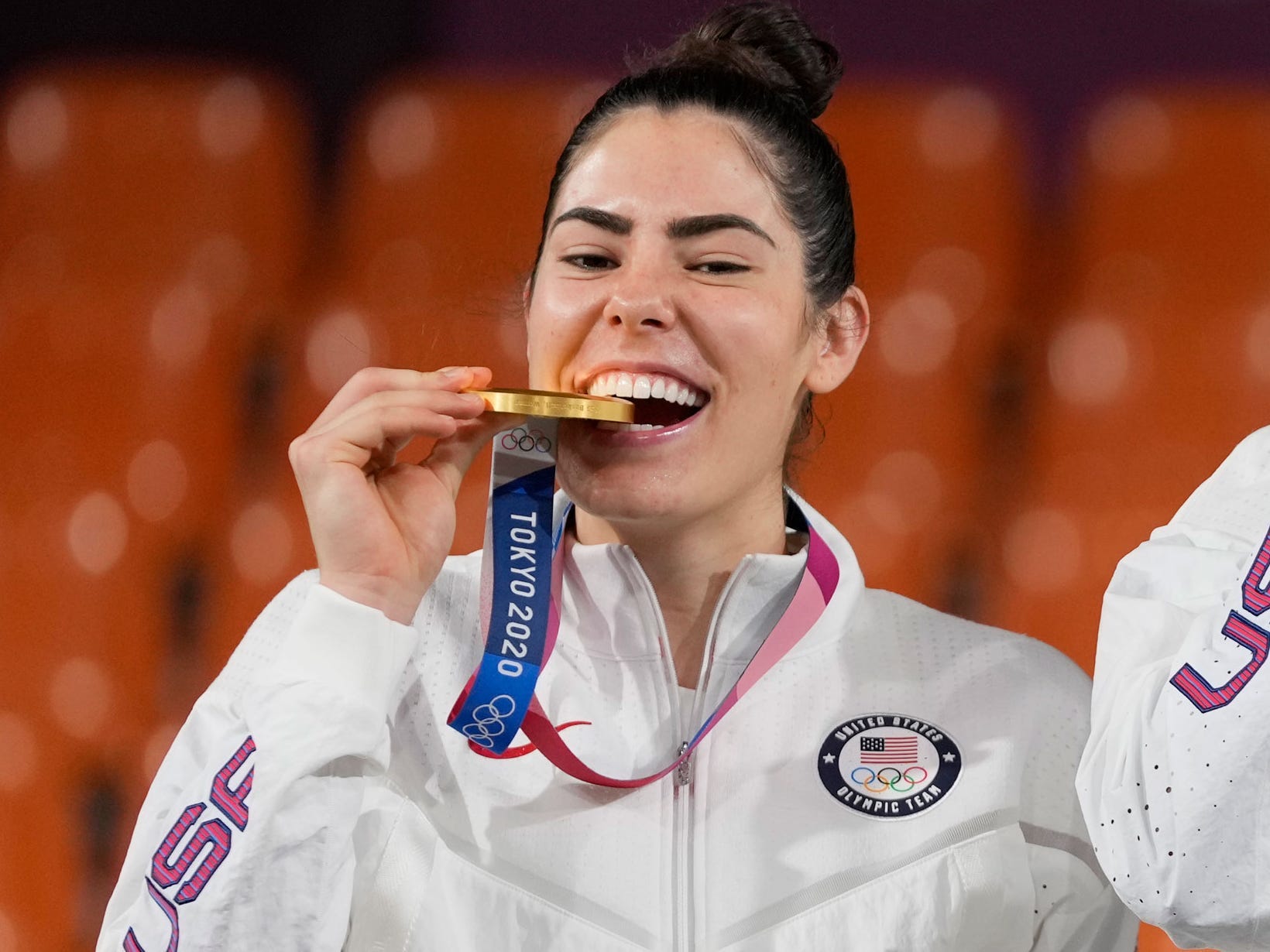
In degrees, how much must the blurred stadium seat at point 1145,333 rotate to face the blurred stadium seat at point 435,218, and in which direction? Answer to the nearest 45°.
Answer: approximately 90° to its right

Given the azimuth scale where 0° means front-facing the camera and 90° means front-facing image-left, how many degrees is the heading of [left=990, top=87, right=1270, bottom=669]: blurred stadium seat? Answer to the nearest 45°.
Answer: approximately 0°
